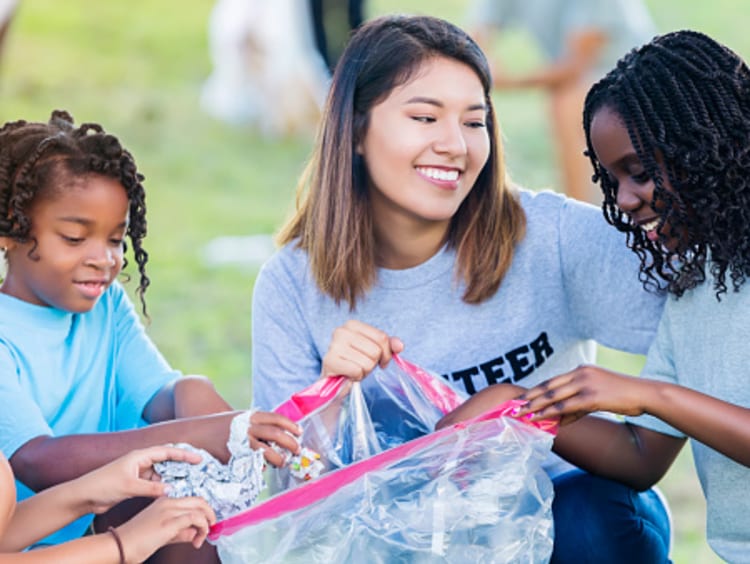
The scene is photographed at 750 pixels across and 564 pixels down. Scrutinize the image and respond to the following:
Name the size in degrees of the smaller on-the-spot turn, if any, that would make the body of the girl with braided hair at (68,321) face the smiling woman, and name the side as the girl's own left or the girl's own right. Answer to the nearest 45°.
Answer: approximately 45° to the girl's own left

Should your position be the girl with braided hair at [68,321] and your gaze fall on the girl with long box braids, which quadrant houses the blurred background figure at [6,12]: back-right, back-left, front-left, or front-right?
back-left

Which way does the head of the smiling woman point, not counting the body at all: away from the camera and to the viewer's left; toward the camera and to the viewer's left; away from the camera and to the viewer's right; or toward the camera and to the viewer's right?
toward the camera and to the viewer's right

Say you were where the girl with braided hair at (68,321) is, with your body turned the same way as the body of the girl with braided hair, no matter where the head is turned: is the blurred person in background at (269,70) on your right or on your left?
on your left

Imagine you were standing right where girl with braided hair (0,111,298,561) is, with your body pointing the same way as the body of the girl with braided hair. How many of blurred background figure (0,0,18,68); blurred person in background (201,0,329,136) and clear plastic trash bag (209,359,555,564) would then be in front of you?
1

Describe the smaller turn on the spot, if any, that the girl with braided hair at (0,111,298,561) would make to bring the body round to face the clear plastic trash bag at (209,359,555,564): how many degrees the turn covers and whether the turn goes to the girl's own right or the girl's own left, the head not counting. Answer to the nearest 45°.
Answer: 0° — they already face it

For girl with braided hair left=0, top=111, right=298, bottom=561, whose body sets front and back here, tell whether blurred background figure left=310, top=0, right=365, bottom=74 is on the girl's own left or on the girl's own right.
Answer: on the girl's own left

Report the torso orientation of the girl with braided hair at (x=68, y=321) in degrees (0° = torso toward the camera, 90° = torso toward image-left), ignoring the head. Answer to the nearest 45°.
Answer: approximately 315°

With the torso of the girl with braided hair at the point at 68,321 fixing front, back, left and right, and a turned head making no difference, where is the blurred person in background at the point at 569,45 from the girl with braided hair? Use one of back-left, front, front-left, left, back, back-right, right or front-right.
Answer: left

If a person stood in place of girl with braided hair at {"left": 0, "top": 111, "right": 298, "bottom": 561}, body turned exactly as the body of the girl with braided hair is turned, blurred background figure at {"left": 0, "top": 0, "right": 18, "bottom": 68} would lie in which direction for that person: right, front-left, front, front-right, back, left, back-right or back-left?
back-left
